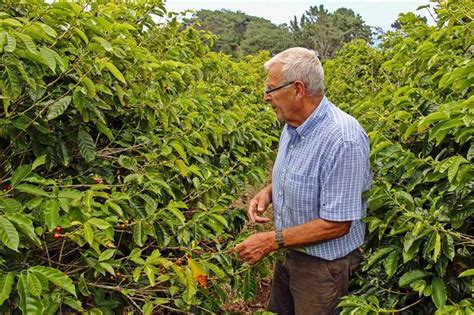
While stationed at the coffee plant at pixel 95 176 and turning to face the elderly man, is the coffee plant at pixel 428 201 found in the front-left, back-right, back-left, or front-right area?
front-right

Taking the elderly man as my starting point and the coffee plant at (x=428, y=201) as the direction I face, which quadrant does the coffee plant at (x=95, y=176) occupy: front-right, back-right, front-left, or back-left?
back-right

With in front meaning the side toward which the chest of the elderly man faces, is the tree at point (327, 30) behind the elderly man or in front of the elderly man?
behind

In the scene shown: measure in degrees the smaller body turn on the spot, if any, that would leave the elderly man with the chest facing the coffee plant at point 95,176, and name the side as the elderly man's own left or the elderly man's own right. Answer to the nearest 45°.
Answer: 0° — they already face it

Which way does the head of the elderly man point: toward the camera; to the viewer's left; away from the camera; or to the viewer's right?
to the viewer's left

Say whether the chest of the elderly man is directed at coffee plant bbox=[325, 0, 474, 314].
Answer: no

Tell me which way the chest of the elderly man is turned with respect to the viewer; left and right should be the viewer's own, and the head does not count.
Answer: facing the viewer and to the left of the viewer

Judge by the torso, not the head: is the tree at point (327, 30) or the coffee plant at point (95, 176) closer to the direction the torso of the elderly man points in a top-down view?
the coffee plant
